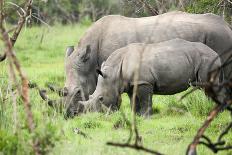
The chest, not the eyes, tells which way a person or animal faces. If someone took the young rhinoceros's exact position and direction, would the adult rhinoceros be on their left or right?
on their right

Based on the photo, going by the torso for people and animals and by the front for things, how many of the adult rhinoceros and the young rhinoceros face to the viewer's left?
2

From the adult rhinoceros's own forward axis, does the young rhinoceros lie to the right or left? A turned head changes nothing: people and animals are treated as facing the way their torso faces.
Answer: on its left

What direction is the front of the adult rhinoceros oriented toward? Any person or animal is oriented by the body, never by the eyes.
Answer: to the viewer's left

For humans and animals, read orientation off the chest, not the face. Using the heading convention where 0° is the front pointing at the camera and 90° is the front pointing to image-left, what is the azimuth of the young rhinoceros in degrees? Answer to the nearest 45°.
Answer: approximately 90°
